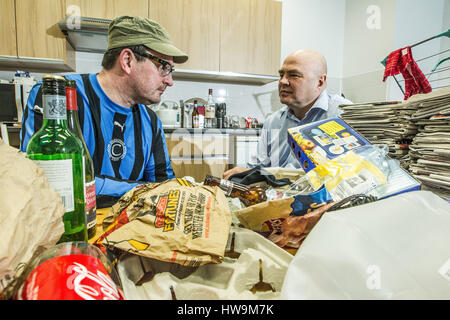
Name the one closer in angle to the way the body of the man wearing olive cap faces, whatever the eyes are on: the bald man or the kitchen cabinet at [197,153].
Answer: the bald man

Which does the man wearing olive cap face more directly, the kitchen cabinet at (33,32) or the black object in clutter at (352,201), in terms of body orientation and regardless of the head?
the black object in clutter

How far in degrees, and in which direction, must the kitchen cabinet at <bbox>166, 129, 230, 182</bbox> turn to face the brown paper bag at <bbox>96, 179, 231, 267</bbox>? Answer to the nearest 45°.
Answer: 0° — it already faces it

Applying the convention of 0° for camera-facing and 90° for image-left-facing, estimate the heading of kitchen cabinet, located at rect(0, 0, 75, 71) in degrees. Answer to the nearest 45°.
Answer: approximately 0°

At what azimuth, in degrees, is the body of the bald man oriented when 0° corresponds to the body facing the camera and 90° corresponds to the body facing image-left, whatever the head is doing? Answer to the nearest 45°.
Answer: approximately 45°

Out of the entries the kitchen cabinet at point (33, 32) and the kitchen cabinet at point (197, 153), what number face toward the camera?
2

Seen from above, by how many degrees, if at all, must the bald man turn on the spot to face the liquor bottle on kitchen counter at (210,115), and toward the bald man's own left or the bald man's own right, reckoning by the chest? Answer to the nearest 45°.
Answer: approximately 90° to the bald man's own right

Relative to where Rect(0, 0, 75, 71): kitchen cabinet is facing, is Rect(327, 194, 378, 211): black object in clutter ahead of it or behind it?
ahead

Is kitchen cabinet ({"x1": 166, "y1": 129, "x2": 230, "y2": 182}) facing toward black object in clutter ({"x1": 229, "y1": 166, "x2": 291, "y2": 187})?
yes

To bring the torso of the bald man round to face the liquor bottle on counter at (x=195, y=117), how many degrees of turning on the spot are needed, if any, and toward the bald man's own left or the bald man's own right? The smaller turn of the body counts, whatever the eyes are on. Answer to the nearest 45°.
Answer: approximately 90° to the bald man's own right
